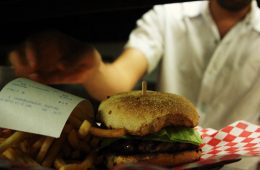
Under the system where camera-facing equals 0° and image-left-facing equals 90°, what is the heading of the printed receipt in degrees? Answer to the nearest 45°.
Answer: approximately 0°

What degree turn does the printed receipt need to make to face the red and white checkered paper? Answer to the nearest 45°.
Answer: approximately 90° to its left
